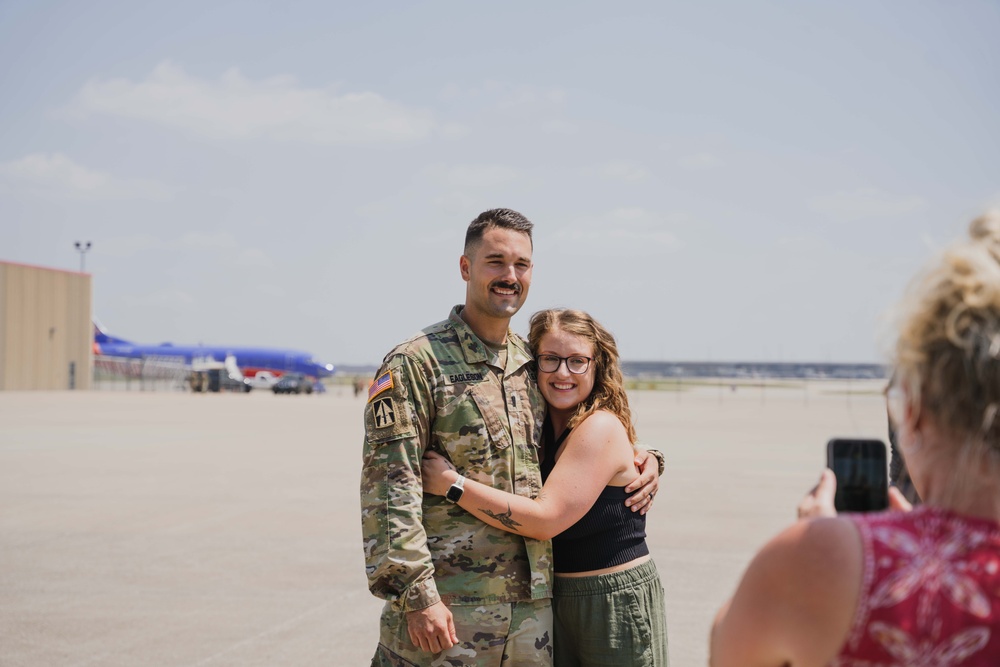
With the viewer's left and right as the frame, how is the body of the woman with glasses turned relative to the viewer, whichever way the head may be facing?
facing the viewer and to the left of the viewer

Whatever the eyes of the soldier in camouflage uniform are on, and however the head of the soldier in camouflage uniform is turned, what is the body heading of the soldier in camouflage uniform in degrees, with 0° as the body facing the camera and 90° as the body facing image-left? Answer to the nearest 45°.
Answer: approximately 315°

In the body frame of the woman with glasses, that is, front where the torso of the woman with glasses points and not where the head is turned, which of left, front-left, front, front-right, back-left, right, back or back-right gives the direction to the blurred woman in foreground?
front-left

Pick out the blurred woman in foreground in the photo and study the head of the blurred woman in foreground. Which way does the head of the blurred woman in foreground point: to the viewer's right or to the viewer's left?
to the viewer's left

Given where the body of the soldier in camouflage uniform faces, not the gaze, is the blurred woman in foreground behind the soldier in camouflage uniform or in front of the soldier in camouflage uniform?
in front
